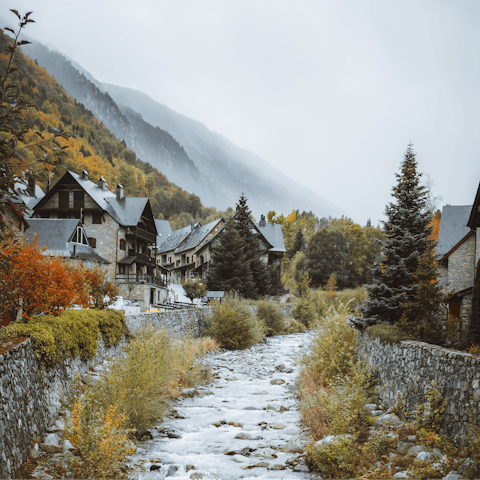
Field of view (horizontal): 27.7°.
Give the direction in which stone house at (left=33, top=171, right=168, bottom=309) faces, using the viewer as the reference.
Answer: facing the viewer and to the right of the viewer

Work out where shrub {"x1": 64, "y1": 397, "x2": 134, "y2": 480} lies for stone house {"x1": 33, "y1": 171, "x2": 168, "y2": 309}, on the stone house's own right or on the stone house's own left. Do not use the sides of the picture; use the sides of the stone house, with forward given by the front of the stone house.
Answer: on the stone house's own right

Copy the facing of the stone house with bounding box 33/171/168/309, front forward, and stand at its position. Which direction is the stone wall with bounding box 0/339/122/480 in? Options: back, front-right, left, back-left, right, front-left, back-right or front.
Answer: front-right

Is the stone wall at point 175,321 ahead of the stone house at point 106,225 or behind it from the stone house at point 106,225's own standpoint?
ahead

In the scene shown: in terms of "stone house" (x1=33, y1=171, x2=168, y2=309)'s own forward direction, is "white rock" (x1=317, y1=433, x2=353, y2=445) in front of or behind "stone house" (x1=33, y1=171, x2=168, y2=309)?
in front

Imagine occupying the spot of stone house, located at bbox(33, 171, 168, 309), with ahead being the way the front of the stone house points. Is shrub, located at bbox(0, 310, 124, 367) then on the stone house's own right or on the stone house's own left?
on the stone house's own right

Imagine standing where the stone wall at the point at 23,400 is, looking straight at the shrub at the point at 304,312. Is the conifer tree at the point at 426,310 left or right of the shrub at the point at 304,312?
right

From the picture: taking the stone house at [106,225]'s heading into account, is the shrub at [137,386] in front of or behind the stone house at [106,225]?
in front
